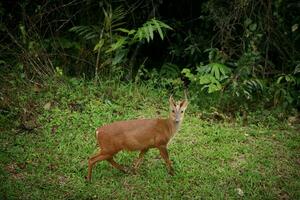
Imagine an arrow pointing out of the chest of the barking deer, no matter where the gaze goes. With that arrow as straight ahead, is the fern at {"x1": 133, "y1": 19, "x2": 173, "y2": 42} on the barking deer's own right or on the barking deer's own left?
on the barking deer's own left

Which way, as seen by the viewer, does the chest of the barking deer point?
to the viewer's right

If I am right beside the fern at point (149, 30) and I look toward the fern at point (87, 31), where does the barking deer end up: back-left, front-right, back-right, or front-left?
back-left

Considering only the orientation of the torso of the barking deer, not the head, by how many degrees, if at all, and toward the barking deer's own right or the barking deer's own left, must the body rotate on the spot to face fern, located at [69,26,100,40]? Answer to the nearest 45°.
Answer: approximately 90° to the barking deer's own left
